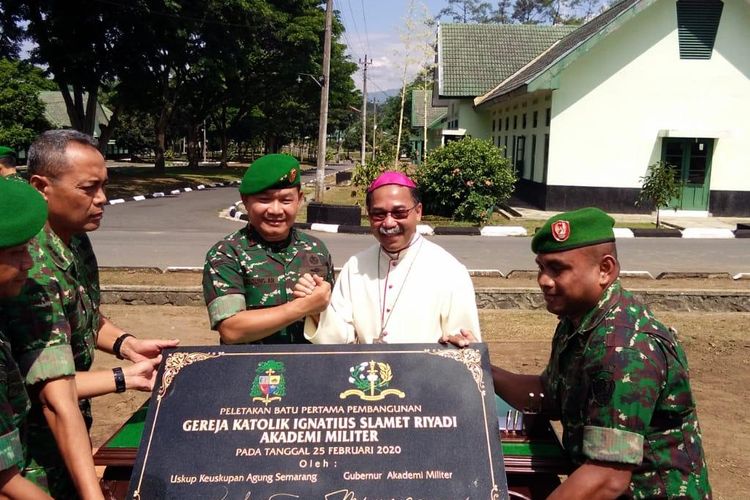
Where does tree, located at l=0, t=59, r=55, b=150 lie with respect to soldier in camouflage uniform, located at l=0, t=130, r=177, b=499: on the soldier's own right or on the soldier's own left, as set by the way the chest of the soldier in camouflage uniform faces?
on the soldier's own left

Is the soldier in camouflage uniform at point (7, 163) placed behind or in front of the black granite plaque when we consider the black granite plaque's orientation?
behind

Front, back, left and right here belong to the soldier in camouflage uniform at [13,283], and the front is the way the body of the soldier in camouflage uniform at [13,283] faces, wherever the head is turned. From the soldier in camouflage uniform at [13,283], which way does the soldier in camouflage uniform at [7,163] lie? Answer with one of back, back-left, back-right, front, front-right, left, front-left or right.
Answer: left

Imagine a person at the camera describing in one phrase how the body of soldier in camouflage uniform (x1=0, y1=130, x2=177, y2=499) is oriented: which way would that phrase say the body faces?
to the viewer's right

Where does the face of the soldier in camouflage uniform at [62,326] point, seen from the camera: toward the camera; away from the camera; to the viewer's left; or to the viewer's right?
to the viewer's right

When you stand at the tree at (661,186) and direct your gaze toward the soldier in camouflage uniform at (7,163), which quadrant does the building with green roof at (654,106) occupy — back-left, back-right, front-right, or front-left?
back-right

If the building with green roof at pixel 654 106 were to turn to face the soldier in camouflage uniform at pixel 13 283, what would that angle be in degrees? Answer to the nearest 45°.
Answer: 0° — it already faces them

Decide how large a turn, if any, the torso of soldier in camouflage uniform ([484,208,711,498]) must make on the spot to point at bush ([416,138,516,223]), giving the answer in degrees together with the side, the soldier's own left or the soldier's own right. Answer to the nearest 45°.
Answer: approximately 90° to the soldier's own right

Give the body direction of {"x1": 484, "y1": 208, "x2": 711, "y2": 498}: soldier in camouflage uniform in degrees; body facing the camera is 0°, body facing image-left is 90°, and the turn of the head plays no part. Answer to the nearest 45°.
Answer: approximately 90°

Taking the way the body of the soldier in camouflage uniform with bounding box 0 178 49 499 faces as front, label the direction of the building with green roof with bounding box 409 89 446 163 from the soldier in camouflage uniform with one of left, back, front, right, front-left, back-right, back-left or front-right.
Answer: front-left

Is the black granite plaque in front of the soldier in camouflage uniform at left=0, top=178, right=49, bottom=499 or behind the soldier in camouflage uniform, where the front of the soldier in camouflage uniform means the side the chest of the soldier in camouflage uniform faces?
in front

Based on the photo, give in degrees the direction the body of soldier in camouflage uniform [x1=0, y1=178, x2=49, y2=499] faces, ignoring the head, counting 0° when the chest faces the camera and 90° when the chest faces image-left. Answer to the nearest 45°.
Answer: approximately 270°
